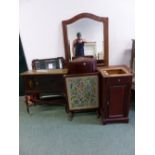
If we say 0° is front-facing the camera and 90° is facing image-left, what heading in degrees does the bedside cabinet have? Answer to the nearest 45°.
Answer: approximately 0°

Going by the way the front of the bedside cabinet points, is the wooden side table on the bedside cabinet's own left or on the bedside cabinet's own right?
on the bedside cabinet's own right
